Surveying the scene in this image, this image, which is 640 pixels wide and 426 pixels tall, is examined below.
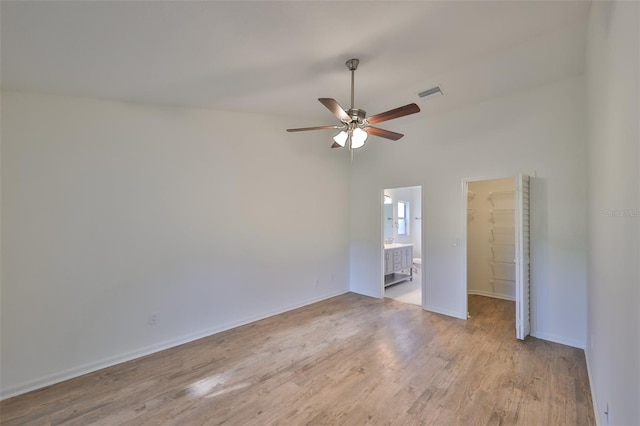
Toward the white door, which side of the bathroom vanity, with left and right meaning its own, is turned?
front

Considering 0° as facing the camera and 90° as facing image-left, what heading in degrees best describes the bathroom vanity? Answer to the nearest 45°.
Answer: approximately 315°

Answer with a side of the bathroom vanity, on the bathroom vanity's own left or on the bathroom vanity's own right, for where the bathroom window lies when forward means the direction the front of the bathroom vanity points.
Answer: on the bathroom vanity's own left

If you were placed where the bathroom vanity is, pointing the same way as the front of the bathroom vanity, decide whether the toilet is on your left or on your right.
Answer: on your left
